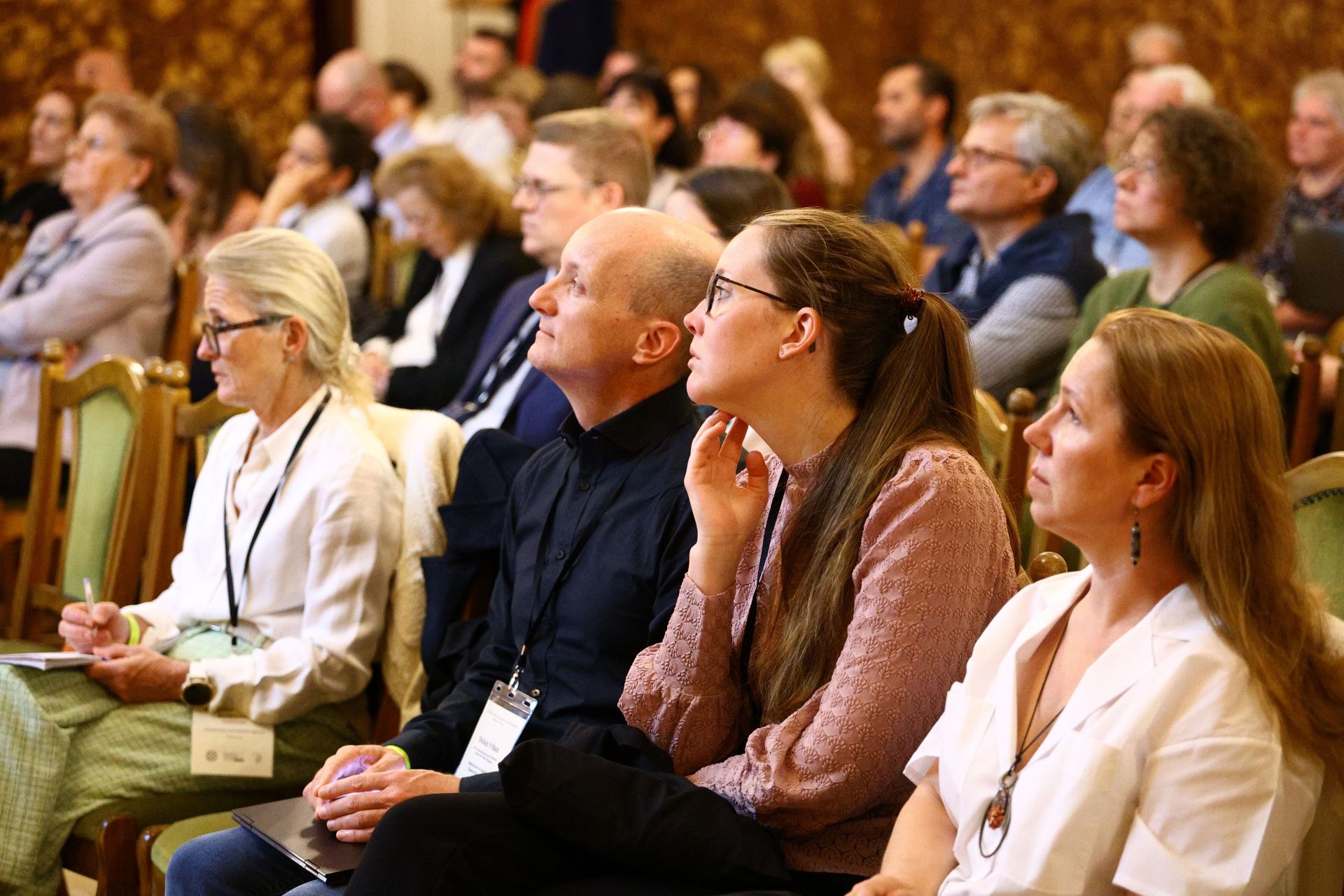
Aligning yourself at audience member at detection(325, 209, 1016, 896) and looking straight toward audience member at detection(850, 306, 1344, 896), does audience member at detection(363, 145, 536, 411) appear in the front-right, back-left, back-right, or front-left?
back-left

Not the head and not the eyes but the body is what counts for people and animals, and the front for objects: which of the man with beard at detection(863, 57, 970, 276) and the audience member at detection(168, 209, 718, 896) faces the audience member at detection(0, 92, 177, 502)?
the man with beard

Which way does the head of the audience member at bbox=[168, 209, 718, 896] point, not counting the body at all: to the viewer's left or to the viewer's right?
to the viewer's left

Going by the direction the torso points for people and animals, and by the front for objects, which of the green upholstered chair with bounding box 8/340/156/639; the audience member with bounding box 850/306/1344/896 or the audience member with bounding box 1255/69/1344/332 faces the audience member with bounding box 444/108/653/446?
the audience member with bounding box 1255/69/1344/332

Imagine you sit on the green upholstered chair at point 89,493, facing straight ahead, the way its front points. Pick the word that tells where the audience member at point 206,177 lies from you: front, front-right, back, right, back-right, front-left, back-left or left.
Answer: back-right

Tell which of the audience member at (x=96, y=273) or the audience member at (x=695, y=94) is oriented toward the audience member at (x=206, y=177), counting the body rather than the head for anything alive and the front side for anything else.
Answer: the audience member at (x=695, y=94)

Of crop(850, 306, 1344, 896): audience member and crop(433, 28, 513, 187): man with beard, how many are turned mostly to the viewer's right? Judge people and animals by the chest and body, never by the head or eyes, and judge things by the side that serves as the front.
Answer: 0

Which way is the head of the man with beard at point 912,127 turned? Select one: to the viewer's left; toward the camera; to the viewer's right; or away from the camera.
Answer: to the viewer's left

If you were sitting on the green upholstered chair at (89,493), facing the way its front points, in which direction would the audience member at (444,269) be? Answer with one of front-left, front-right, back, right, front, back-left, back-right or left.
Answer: back

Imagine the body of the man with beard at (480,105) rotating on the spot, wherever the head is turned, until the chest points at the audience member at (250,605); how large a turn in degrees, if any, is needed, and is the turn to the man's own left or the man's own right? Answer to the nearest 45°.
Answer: approximately 45° to the man's own left

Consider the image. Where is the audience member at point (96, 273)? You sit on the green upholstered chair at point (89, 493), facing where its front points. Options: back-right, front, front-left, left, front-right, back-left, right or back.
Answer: back-right

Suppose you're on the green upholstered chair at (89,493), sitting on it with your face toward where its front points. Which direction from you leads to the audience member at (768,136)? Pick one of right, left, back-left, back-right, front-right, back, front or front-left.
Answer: back
